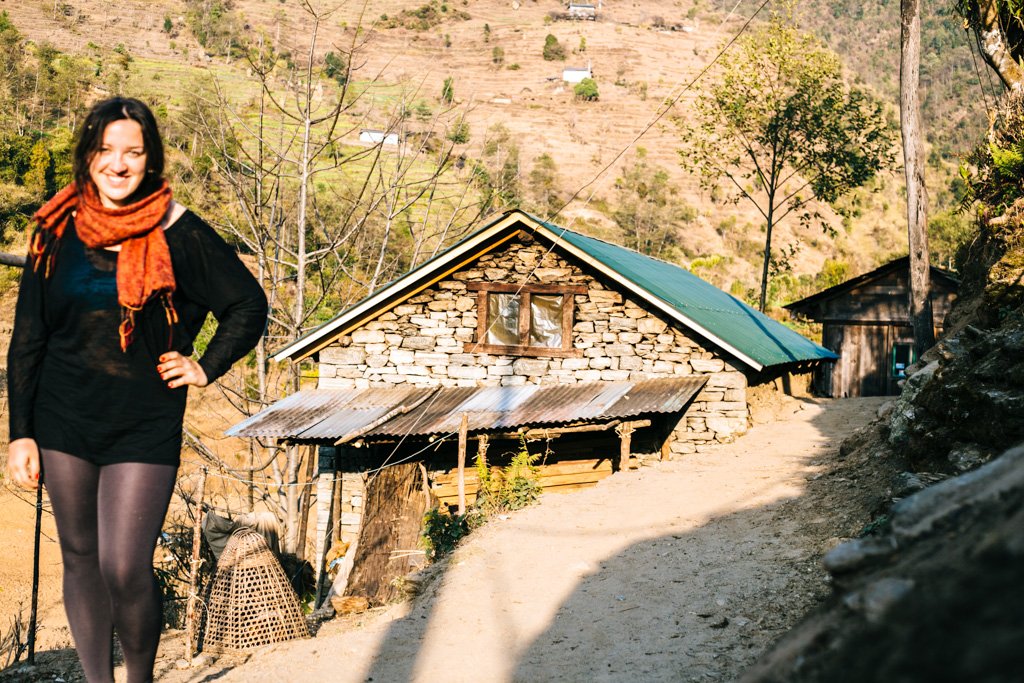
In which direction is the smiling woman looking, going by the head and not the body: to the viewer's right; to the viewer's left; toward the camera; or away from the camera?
toward the camera

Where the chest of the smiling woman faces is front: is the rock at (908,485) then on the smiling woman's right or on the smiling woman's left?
on the smiling woman's left

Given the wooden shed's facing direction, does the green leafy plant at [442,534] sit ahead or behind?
ahead

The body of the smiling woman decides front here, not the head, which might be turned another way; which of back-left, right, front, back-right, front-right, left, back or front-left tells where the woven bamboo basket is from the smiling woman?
back

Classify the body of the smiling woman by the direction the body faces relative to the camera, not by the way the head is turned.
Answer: toward the camera

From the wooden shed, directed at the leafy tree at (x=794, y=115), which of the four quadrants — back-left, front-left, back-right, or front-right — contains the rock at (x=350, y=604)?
back-left

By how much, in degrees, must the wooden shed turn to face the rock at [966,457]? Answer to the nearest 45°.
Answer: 0° — it already faces it

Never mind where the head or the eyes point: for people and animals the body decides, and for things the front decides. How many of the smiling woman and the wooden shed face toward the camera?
2

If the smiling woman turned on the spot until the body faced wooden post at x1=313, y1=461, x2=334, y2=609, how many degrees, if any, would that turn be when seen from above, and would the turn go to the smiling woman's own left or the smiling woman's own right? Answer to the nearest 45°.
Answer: approximately 180°

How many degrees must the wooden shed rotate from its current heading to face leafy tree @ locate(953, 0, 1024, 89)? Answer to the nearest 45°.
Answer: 0° — it already faces it

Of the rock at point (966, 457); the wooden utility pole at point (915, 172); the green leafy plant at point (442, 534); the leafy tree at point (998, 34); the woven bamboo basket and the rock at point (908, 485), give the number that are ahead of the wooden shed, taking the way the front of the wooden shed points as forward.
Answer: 6
